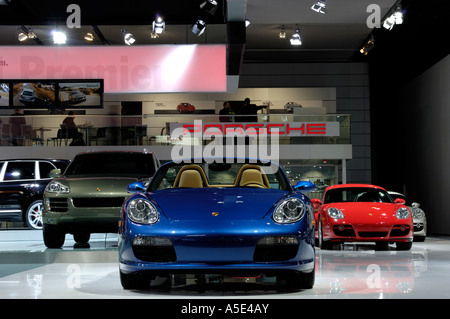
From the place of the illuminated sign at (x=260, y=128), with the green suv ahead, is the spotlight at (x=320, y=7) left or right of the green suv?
left

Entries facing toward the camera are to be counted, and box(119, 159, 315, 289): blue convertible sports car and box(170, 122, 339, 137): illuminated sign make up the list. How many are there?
2

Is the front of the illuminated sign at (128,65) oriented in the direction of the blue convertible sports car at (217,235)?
yes

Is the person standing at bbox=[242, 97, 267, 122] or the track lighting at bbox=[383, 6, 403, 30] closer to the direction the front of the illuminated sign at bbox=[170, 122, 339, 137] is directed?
the track lighting

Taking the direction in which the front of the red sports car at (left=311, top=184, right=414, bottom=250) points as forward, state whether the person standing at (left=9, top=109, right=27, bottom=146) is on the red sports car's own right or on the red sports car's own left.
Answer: on the red sports car's own right

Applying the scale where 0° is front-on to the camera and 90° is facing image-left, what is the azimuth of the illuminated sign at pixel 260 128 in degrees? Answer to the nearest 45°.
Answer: approximately 0°

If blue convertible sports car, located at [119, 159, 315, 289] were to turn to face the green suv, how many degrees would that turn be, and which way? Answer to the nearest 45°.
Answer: approximately 135° to its right

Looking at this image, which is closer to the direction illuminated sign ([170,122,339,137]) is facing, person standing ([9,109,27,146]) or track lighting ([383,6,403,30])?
the track lighting
